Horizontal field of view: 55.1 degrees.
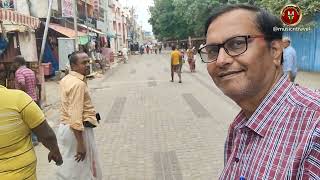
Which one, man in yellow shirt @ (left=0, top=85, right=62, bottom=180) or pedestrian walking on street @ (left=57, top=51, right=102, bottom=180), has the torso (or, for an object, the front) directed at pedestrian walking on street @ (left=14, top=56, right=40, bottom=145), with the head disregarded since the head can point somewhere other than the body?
the man in yellow shirt

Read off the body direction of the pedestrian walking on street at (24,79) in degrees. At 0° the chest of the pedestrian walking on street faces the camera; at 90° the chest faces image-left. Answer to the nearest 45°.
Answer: approximately 135°

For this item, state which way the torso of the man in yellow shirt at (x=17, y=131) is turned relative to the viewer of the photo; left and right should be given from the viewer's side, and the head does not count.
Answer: facing away from the viewer

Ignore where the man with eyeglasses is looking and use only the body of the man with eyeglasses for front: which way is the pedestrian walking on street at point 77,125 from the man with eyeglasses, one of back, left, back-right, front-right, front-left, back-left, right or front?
right
